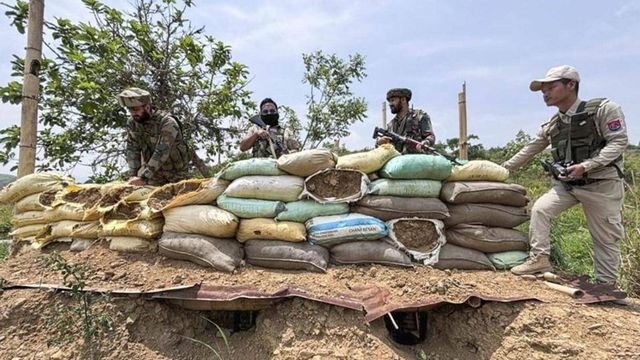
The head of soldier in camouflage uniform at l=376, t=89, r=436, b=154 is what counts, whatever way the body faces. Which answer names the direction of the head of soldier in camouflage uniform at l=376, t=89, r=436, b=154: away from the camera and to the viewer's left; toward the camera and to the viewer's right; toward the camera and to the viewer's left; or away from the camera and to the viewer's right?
toward the camera and to the viewer's left

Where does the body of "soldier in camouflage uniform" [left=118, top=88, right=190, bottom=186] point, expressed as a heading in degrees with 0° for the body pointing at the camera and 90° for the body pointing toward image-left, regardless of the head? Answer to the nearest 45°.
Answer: approximately 45°

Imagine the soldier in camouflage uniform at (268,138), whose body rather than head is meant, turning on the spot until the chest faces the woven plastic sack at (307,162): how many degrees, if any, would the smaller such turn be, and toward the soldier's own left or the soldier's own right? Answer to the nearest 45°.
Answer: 0° — they already face it

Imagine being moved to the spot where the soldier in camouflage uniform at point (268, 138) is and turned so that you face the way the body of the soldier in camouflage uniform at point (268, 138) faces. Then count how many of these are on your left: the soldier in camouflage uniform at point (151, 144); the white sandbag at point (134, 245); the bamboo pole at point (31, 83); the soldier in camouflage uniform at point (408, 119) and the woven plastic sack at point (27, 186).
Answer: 1

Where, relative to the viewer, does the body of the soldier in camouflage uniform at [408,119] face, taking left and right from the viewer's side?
facing the viewer and to the left of the viewer

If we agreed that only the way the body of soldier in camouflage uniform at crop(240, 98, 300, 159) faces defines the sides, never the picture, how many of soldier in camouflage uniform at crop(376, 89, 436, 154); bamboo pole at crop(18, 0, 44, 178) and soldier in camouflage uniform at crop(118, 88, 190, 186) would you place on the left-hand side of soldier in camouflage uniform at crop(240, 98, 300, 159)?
1

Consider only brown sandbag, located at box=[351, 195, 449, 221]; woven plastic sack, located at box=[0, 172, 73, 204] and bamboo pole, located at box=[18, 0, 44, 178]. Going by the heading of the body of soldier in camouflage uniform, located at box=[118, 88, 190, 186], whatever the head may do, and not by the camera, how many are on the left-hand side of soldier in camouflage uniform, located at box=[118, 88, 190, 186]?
1

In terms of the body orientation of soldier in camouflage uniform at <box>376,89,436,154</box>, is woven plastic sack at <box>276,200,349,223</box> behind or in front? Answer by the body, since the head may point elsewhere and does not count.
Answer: in front

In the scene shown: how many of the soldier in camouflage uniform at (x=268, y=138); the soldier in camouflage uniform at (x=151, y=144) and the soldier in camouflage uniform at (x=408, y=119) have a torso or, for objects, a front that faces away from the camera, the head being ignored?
0

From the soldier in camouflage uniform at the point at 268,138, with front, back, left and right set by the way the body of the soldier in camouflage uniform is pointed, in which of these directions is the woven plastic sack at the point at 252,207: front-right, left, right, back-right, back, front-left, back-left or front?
front

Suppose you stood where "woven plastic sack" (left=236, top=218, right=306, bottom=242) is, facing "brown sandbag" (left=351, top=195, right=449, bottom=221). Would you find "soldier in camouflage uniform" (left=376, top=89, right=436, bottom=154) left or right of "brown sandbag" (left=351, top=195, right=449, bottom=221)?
left

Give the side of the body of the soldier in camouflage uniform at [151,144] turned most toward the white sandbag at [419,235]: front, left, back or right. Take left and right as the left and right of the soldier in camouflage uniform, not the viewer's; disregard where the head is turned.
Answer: left

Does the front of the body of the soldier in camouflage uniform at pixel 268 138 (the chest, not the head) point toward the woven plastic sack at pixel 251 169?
yes

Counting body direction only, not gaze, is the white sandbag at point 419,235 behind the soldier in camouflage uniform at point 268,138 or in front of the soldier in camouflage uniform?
in front

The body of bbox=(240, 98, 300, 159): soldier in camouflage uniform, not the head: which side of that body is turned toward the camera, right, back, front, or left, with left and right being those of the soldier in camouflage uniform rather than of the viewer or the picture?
front

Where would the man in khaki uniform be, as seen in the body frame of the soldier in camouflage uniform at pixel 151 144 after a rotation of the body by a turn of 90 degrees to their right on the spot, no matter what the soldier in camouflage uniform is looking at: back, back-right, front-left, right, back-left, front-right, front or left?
back
